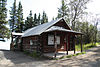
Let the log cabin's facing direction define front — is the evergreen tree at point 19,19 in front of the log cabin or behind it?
behind

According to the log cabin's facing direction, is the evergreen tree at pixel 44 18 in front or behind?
behind

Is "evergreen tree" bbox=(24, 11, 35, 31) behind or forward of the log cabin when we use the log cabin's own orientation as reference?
behind

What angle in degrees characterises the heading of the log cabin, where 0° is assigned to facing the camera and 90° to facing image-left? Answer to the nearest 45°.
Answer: approximately 315°

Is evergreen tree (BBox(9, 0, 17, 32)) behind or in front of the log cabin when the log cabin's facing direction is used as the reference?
behind

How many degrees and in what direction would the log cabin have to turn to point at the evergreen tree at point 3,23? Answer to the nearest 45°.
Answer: approximately 180°
